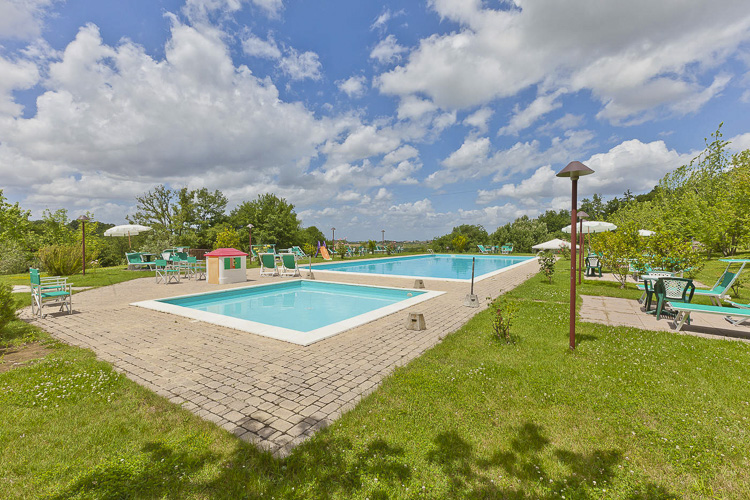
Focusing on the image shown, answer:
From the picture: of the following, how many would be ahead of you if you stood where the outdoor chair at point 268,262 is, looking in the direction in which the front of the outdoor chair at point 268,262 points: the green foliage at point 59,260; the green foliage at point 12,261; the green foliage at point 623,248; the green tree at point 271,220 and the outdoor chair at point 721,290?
2

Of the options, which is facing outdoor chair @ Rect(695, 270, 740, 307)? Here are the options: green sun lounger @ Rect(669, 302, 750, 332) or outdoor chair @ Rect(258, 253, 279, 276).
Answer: outdoor chair @ Rect(258, 253, 279, 276)

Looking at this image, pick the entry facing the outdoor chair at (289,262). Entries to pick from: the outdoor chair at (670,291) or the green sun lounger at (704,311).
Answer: the green sun lounger

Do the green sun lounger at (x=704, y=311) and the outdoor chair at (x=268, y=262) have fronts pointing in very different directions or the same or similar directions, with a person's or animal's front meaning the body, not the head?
very different directions

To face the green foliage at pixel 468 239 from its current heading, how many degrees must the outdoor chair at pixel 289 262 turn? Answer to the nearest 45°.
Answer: approximately 90° to its left

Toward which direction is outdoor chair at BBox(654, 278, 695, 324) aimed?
away from the camera

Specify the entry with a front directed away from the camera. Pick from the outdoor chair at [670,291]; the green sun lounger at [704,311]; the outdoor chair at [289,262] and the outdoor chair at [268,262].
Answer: the outdoor chair at [670,291]

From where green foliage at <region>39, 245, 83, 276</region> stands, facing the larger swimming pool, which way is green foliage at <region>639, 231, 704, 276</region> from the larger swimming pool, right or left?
right

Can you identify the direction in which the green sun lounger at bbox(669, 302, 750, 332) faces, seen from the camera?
facing to the left of the viewer

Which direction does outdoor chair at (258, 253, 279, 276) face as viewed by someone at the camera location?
facing the viewer and to the right of the viewer

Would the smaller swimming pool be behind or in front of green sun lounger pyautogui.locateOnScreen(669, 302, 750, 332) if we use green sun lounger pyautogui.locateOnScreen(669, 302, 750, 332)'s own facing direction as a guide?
in front

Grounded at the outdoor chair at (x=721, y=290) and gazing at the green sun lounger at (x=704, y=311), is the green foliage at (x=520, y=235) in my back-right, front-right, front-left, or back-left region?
back-right
